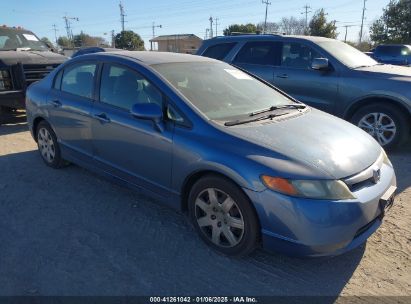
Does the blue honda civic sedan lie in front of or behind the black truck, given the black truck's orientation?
in front

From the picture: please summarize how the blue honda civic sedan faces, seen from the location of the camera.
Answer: facing the viewer and to the right of the viewer

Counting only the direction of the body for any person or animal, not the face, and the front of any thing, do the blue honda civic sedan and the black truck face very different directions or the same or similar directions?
same or similar directions

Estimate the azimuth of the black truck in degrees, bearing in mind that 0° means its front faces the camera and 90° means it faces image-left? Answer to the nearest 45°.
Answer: approximately 315°

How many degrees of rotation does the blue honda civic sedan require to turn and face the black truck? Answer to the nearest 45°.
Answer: approximately 180°

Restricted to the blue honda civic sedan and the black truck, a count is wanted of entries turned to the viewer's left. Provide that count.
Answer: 0
